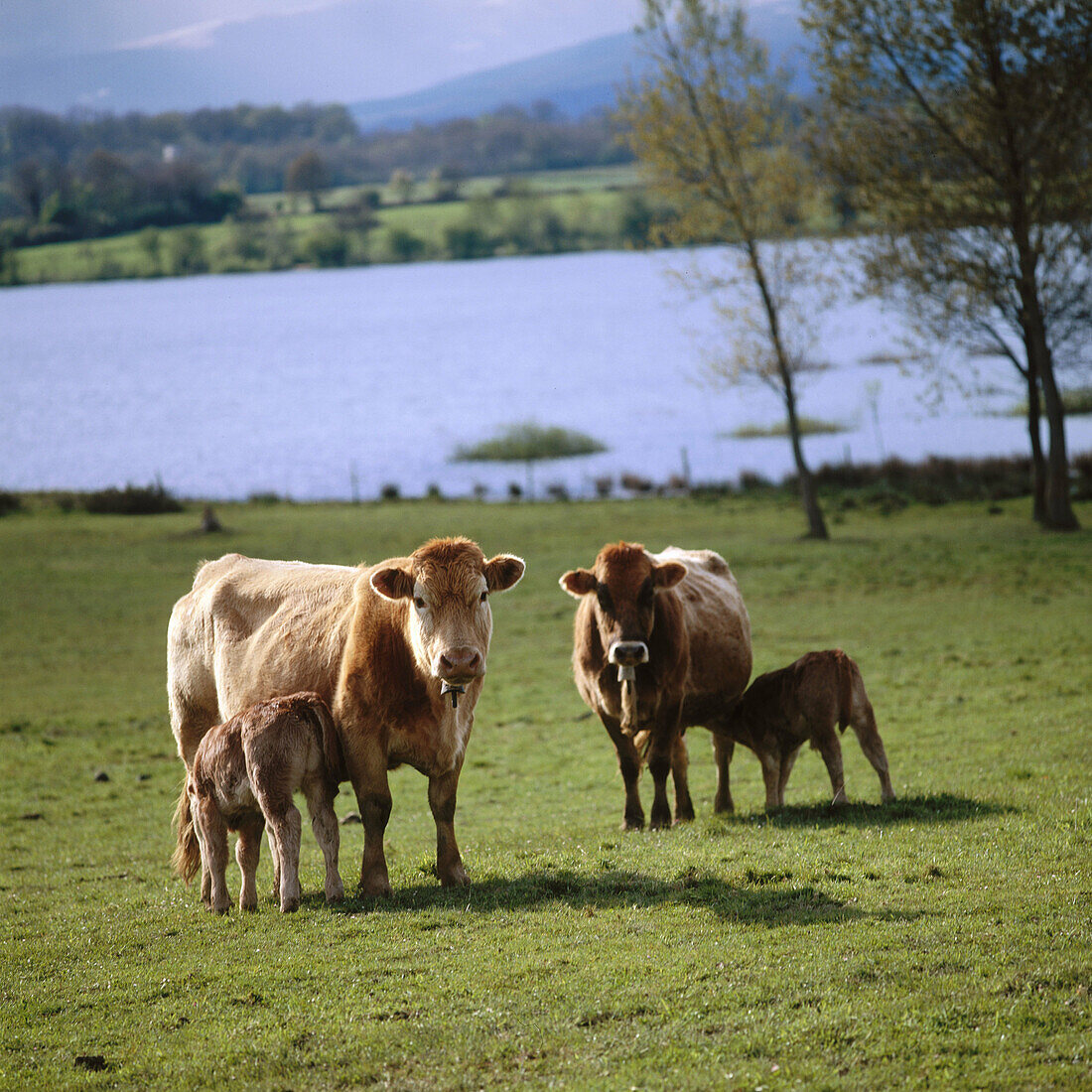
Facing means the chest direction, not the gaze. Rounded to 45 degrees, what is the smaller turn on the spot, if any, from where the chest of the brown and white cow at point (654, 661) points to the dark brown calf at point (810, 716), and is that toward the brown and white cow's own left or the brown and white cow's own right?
approximately 135° to the brown and white cow's own left

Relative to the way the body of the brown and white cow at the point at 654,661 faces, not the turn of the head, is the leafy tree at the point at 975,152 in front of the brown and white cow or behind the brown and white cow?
behind

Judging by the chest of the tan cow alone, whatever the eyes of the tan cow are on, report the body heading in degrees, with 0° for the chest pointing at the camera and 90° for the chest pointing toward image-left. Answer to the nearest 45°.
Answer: approximately 315°

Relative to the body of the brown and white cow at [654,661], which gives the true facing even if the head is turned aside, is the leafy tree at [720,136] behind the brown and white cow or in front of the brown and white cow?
behind

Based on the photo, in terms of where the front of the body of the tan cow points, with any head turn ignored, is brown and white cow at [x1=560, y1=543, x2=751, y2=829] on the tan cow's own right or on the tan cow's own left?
on the tan cow's own left

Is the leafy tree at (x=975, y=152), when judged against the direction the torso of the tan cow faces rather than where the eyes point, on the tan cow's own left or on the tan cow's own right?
on the tan cow's own left
